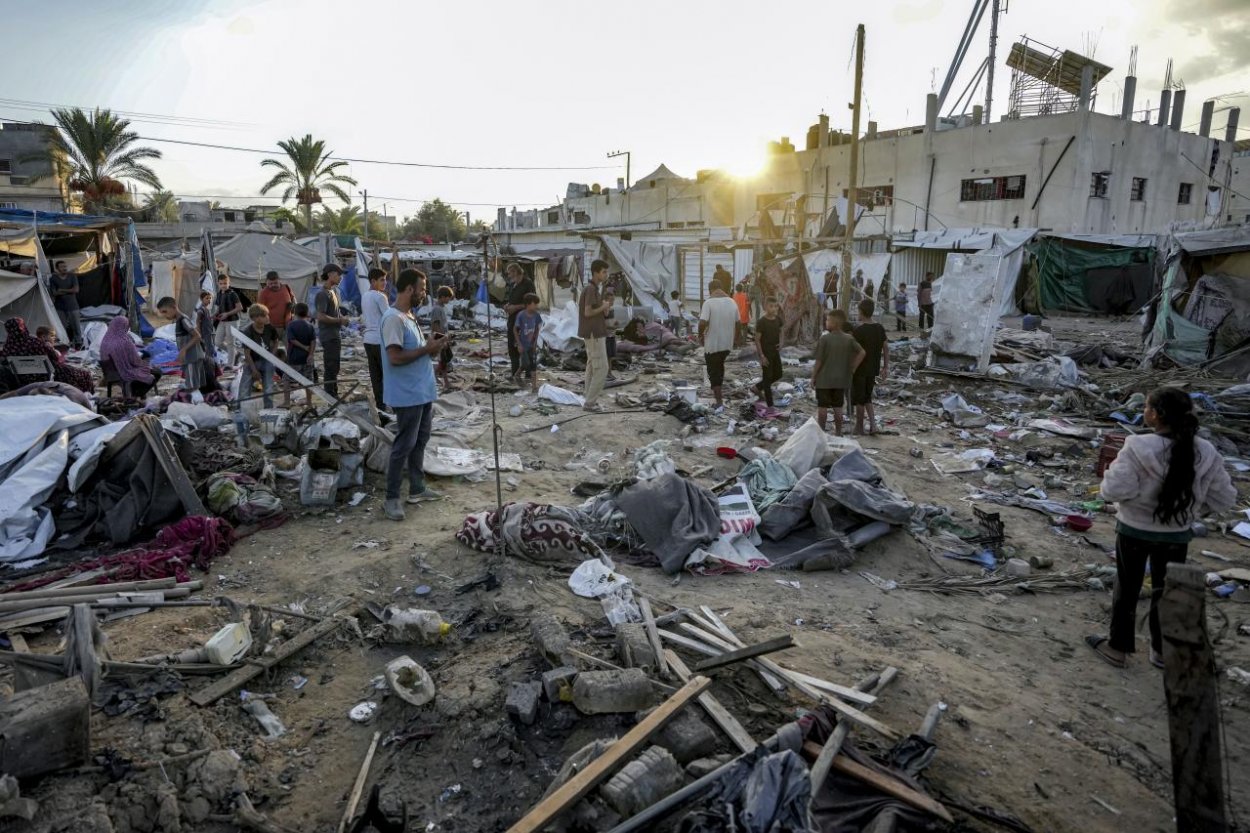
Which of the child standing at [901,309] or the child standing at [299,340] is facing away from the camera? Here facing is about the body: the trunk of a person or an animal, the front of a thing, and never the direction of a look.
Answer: the child standing at [299,340]

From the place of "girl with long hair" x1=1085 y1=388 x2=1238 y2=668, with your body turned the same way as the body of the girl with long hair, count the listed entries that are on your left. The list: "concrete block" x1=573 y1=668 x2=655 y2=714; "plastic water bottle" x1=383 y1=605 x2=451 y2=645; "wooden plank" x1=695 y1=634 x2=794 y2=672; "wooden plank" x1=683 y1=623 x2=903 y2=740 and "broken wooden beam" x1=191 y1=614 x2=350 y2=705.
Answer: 5

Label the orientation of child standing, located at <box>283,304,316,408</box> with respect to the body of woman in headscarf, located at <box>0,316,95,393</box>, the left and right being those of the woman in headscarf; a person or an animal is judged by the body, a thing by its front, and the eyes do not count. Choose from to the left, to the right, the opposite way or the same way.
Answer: to the left

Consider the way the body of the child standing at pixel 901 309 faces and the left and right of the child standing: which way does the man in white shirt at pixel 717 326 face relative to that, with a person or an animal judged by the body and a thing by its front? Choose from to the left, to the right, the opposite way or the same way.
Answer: the opposite way

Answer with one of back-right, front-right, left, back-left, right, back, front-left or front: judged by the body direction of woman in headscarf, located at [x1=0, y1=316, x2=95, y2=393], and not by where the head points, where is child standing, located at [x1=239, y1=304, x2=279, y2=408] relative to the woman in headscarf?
front-right

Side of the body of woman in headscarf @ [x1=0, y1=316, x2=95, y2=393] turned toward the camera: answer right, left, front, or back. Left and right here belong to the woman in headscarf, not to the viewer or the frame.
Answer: right

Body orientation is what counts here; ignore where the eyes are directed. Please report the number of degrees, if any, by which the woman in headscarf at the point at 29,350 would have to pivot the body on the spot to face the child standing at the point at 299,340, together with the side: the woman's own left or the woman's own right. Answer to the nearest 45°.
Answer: approximately 45° to the woman's own right

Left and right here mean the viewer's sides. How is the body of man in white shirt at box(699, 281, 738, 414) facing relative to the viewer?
facing away from the viewer
